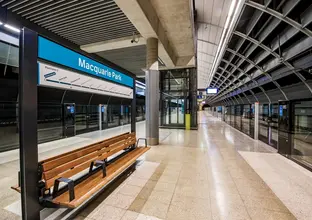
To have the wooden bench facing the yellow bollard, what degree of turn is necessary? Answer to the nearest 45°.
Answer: approximately 90° to its left

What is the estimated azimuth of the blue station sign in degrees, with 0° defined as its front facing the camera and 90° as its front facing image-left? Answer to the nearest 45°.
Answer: approximately 315°

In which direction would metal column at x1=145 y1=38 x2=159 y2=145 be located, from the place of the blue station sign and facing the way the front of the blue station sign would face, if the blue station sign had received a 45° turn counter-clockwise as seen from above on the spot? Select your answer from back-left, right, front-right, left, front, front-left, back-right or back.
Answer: front-left

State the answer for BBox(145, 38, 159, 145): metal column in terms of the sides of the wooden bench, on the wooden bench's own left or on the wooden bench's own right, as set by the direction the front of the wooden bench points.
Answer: on the wooden bench's own left

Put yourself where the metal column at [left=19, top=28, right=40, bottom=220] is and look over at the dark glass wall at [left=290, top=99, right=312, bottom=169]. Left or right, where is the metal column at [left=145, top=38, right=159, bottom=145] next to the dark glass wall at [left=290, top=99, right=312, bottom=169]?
left

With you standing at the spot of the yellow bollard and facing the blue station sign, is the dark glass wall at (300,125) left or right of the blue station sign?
left

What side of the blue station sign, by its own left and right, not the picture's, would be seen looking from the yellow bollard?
left

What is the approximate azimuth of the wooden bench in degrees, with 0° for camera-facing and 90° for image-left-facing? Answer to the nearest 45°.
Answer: approximately 315°
